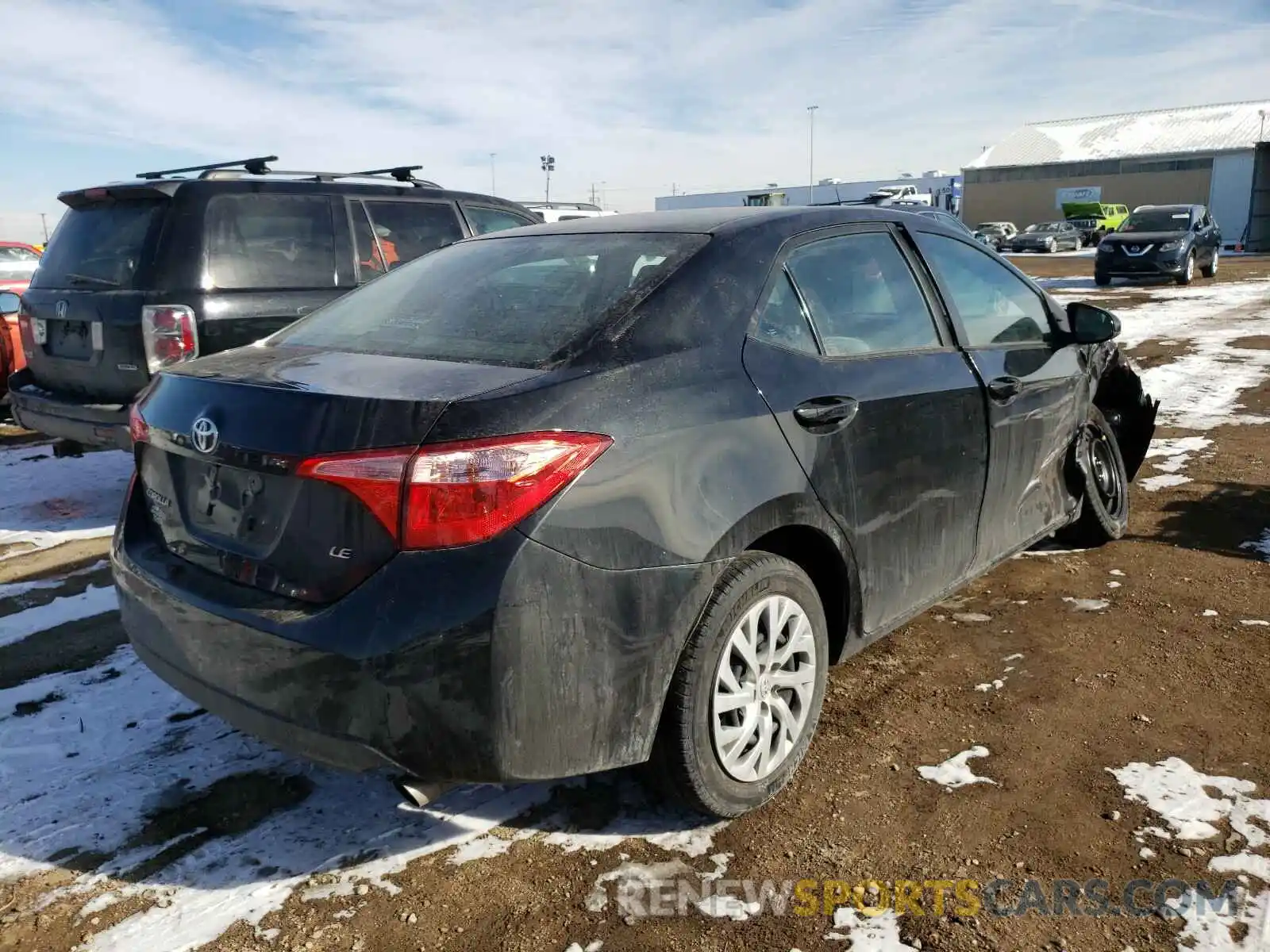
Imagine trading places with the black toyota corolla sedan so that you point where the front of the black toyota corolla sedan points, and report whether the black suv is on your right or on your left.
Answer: on your left

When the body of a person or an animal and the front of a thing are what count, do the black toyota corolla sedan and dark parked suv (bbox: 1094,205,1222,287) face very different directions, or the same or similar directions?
very different directions

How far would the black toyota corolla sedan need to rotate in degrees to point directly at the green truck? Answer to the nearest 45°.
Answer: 0° — it already faces it

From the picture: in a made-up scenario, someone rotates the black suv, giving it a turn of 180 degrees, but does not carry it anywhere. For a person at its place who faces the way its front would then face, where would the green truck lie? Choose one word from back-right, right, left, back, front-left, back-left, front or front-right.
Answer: back

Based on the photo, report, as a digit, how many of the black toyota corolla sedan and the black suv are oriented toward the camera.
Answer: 0

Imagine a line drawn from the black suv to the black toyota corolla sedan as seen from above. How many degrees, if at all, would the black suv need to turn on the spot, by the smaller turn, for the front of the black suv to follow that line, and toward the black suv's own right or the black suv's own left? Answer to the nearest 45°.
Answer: approximately 135° to the black suv's own right

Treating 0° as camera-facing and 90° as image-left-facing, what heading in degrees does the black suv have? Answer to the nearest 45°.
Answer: approximately 225°

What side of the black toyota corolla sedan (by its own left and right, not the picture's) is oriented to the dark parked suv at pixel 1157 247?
front

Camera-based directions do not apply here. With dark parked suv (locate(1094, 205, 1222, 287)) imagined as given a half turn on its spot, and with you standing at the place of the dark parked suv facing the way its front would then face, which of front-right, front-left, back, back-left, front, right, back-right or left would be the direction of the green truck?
front-left

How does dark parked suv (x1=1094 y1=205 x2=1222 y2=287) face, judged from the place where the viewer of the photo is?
facing the viewer and to the left of the viewer

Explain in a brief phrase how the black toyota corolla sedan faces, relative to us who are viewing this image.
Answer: facing away from the viewer and to the right of the viewer
